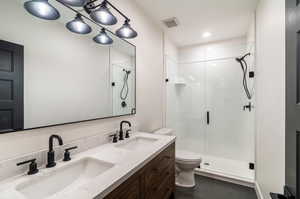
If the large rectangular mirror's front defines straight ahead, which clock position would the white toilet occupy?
The white toilet is roughly at 10 o'clock from the large rectangular mirror.
